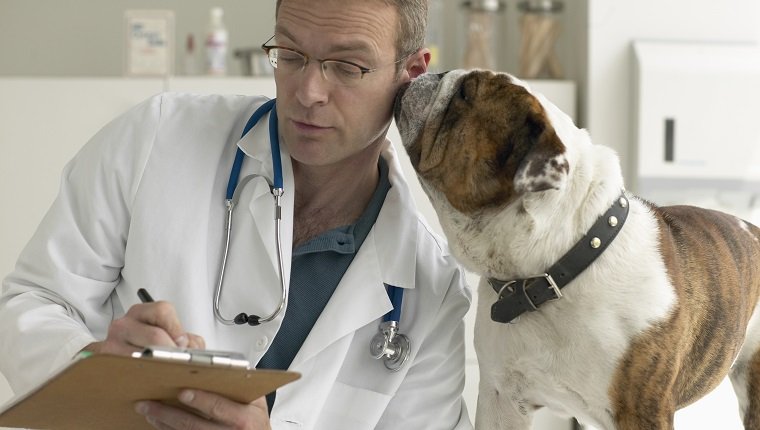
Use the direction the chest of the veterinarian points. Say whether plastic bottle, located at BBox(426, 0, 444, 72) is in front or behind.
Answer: behind

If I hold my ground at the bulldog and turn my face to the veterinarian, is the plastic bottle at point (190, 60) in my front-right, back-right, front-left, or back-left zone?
front-right

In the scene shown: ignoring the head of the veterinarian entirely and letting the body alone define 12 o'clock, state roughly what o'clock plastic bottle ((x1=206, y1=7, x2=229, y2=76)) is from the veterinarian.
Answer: The plastic bottle is roughly at 6 o'clock from the veterinarian.

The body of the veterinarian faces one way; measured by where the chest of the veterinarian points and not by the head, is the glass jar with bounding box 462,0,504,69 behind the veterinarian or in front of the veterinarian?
behind

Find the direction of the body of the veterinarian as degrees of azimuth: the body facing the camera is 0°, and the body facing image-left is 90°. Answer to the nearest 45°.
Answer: approximately 0°

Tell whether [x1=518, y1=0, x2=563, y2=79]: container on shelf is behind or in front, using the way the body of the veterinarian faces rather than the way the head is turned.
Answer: behind

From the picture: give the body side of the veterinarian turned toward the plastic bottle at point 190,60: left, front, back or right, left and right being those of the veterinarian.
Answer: back
